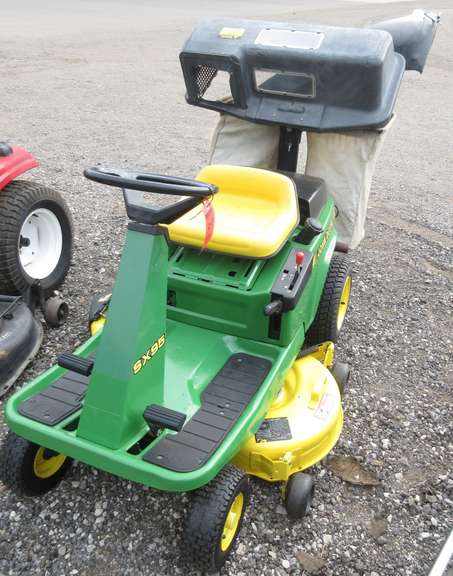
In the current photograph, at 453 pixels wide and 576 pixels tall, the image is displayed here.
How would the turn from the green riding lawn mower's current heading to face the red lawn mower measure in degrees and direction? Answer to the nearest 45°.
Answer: approximately 90° to its right

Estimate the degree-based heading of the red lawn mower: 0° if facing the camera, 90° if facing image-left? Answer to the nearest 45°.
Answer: approximately 45°

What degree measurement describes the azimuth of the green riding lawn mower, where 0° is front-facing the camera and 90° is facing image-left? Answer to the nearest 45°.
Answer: approximately 45°

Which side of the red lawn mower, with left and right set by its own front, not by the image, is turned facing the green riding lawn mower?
left
